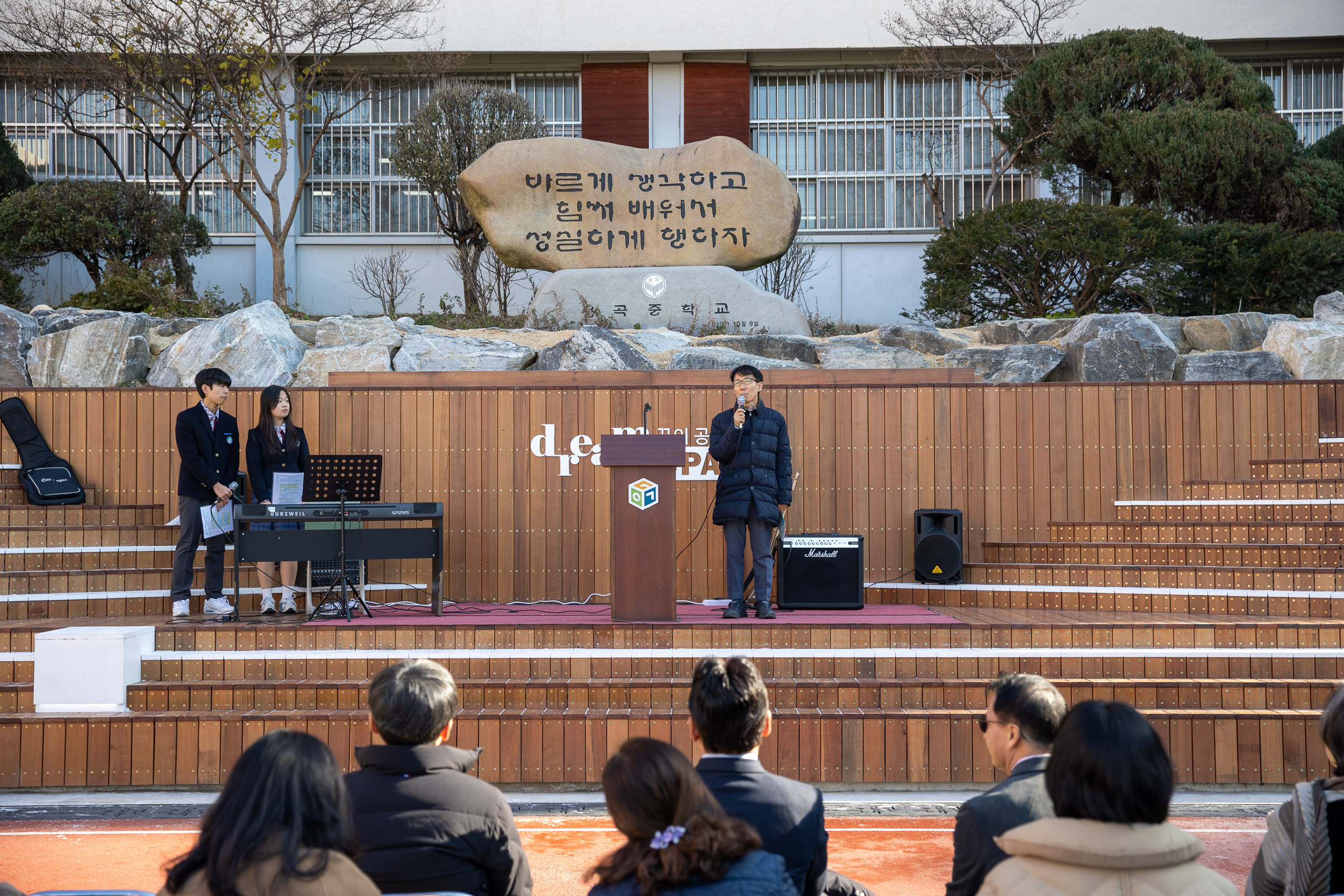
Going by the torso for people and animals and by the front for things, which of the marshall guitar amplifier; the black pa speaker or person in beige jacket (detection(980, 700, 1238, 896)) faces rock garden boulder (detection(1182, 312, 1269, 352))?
the person in beige jacket

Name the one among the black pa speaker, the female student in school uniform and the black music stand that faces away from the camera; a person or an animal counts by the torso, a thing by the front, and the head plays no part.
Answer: the black music stand

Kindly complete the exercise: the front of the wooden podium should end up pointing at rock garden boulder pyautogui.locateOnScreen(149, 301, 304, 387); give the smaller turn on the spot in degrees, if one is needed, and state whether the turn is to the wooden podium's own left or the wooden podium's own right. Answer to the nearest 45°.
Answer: approximately 135° to the wooden podium's own right

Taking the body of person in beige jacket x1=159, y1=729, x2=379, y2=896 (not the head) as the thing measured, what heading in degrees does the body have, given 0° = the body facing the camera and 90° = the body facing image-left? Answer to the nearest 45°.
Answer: approximately 180°

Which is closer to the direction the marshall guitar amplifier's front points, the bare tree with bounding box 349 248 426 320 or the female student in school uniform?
the female student in school uniform

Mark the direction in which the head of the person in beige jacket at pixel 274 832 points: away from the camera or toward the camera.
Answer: away from the camera

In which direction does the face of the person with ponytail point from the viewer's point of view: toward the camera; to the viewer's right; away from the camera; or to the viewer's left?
away from the camera

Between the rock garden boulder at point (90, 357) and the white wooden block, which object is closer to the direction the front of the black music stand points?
the rock garden boulder

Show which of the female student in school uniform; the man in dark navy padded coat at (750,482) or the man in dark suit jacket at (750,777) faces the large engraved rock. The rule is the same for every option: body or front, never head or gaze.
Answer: the man in dark suit jacket at (750,777)

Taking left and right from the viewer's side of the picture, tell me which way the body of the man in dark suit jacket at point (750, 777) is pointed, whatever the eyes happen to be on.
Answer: facing away from the viewer

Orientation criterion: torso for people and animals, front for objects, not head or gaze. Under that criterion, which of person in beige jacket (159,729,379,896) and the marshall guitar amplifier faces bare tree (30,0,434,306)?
the person in beige jacket

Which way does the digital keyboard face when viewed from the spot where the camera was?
facing away from the viewer
